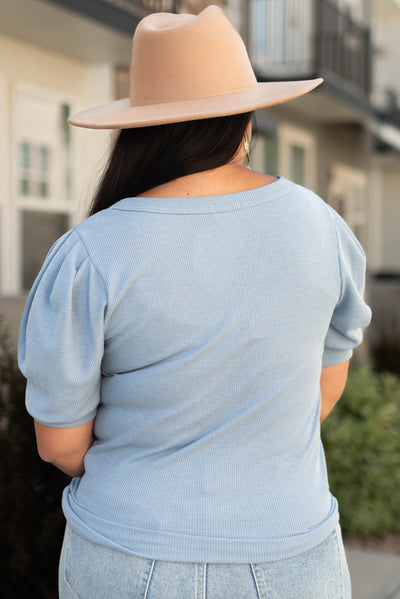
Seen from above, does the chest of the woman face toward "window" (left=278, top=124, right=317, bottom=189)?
yes

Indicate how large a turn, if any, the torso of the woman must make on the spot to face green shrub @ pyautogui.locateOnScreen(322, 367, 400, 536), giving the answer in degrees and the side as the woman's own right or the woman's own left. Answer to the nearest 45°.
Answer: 0° — they already face it

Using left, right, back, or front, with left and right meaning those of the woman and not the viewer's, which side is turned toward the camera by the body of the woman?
back

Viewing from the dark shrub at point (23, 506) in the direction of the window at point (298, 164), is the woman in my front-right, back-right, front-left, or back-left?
back-right

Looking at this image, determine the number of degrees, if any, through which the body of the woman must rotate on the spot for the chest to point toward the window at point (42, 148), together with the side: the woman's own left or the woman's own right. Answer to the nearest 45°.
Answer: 0° — they already face it

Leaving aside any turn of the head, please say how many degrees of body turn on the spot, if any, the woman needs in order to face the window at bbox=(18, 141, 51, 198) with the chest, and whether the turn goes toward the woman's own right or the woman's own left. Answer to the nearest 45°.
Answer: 0° — they already face it

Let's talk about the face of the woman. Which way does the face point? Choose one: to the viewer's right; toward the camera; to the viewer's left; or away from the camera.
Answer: away from the camera
